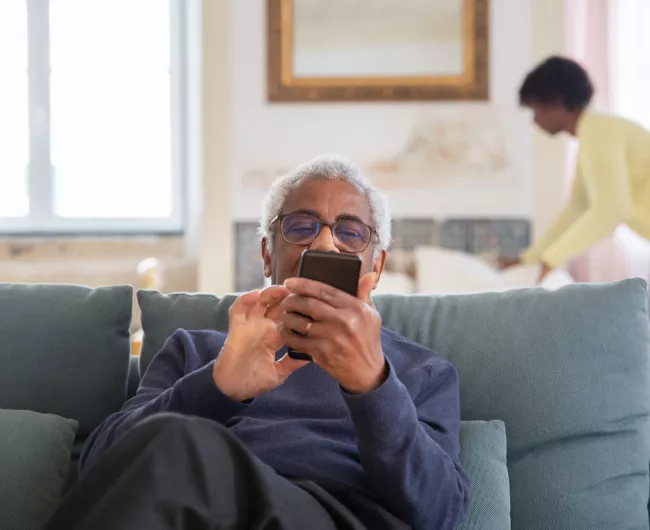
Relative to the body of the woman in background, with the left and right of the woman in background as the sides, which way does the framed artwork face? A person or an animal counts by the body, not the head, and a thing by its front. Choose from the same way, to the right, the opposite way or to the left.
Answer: to the left

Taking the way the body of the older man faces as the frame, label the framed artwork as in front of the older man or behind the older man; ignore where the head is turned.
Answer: behind

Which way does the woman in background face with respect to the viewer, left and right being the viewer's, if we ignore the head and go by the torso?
facing to the left of the viewer

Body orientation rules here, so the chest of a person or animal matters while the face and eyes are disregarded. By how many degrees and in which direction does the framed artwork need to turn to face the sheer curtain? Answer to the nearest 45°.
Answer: approximately 90° to its left

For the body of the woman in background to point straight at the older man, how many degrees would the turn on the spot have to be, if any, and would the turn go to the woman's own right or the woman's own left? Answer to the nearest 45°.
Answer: approximately 90° to the woman's own left

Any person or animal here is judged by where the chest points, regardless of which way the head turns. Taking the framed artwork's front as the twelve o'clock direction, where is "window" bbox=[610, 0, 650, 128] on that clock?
The window is roughly at 9 o'clock from the framed artwork.

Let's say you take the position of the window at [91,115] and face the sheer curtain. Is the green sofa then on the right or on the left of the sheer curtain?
right

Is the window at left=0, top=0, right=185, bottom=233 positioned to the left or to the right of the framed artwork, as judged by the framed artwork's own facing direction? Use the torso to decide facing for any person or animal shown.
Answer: on its right

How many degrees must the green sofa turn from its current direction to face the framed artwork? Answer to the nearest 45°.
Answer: approximately 180°

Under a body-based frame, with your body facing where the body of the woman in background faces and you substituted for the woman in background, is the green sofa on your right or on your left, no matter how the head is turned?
on your left
